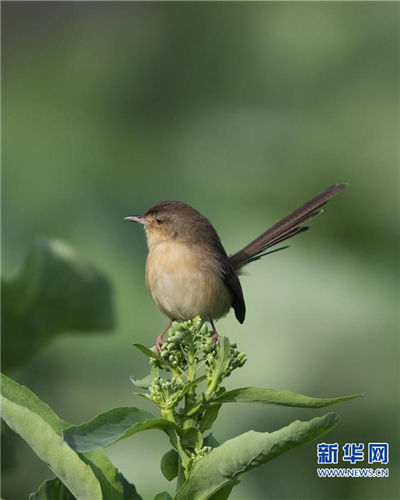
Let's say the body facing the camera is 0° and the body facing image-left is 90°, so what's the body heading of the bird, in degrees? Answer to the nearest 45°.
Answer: approximately 45°
